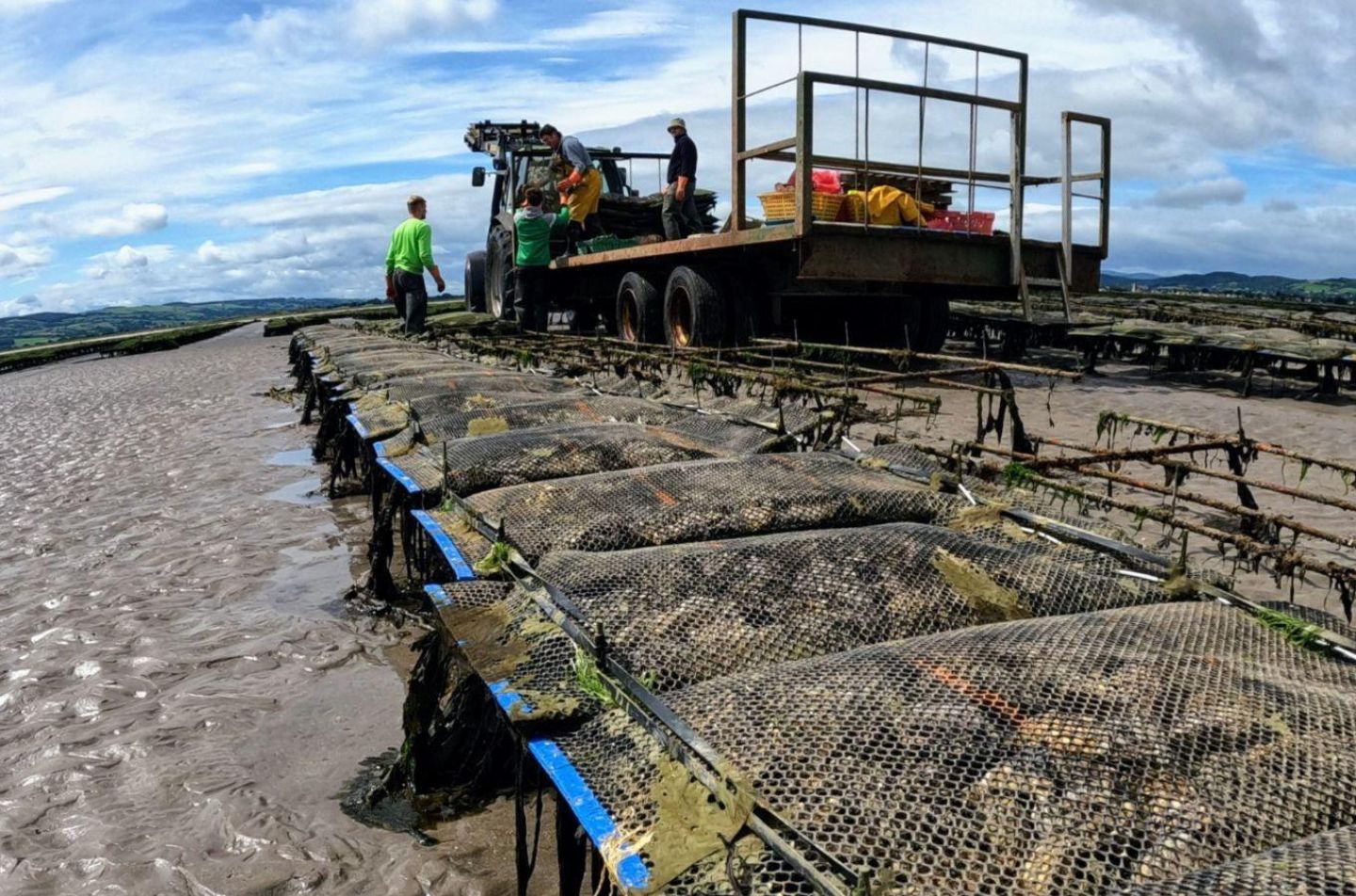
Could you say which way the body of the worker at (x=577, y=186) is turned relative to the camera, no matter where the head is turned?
to the viewer's left

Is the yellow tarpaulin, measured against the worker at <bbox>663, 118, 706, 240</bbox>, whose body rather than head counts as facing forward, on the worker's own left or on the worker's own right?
on the worker's own left

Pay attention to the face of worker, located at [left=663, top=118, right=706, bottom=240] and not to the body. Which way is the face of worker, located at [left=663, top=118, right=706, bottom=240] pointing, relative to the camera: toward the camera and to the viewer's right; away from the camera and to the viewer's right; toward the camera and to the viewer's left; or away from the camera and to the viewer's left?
toward the camera and to the viewer's left

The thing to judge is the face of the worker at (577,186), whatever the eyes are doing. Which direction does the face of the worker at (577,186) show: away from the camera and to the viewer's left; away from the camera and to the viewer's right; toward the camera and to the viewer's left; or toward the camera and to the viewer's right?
toward the camera and to the viewer's left

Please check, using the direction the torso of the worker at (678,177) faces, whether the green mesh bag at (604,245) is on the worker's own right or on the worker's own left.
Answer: on the worker's own right

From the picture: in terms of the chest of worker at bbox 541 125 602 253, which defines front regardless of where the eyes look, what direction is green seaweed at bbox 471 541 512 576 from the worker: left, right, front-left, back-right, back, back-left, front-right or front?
left

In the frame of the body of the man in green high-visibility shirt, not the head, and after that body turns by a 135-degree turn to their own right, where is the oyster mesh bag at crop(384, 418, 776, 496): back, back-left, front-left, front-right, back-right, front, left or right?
front

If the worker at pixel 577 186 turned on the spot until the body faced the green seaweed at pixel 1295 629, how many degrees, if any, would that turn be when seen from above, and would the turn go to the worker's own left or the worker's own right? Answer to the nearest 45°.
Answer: approximately 90° to the worker's own left

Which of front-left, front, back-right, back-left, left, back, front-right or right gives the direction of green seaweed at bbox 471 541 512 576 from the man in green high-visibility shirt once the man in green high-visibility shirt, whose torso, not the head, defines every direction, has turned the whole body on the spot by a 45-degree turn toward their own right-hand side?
right

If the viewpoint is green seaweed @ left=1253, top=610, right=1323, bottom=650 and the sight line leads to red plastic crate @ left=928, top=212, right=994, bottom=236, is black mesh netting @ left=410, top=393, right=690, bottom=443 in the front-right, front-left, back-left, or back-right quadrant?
front-left

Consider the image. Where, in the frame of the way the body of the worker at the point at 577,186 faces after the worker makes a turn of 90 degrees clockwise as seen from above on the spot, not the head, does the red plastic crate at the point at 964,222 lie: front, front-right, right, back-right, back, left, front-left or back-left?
back-right

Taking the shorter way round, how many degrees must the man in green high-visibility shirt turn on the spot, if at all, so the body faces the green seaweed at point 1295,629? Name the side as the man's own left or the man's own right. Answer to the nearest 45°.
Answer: approximately 135° to the man's own right

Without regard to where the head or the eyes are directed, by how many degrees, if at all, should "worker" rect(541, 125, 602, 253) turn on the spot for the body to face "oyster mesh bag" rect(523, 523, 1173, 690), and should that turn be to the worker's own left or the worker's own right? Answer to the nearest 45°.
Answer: approximately 90° to the worker's own left
